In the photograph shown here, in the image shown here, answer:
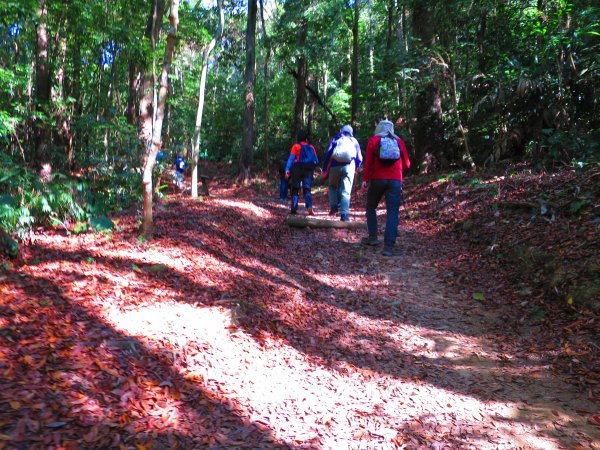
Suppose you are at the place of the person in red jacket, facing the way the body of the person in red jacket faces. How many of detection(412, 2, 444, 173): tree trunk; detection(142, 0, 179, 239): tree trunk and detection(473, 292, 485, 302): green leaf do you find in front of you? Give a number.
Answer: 1

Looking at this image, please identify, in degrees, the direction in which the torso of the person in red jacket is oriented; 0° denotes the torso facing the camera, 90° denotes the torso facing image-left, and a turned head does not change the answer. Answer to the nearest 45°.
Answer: approximately 180°

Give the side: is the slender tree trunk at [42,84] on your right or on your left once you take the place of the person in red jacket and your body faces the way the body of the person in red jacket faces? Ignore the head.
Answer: on your left

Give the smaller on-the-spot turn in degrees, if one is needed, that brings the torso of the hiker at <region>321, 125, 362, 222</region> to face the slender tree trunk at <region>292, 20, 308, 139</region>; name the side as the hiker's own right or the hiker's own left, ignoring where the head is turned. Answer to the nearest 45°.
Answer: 0° — they already face it

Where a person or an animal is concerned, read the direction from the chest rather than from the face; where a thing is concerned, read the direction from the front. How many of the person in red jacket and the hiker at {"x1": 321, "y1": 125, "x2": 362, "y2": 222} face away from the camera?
2

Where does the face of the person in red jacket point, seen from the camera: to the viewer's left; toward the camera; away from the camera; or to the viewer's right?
away from the camera

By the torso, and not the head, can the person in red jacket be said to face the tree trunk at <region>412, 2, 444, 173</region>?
yes

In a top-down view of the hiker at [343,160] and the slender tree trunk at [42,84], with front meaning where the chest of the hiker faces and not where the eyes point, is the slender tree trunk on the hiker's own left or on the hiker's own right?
on the hiker's own left

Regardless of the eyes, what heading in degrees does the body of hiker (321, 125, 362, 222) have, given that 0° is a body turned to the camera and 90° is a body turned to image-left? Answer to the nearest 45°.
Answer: approximately 180°
